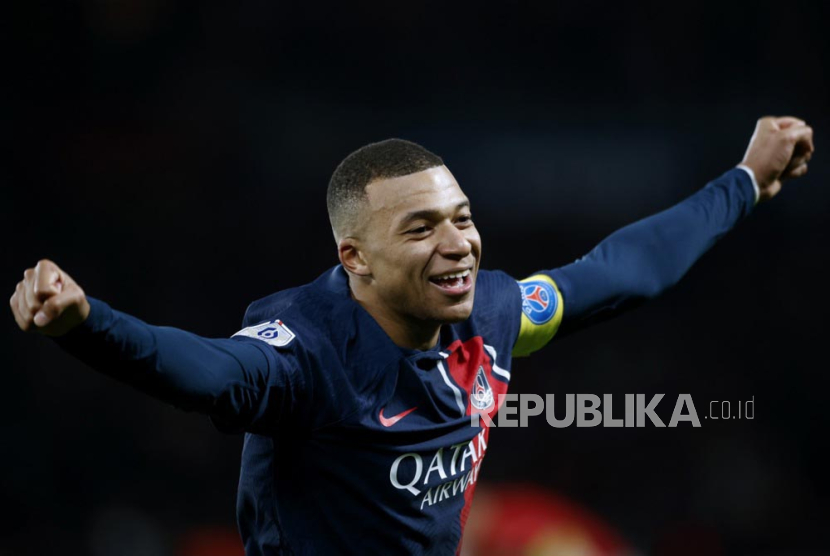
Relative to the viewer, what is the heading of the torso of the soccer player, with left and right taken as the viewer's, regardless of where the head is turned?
facing the viewer and to the right of the viewer

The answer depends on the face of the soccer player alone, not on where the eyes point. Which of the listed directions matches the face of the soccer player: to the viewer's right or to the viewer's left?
to the viewer's right
